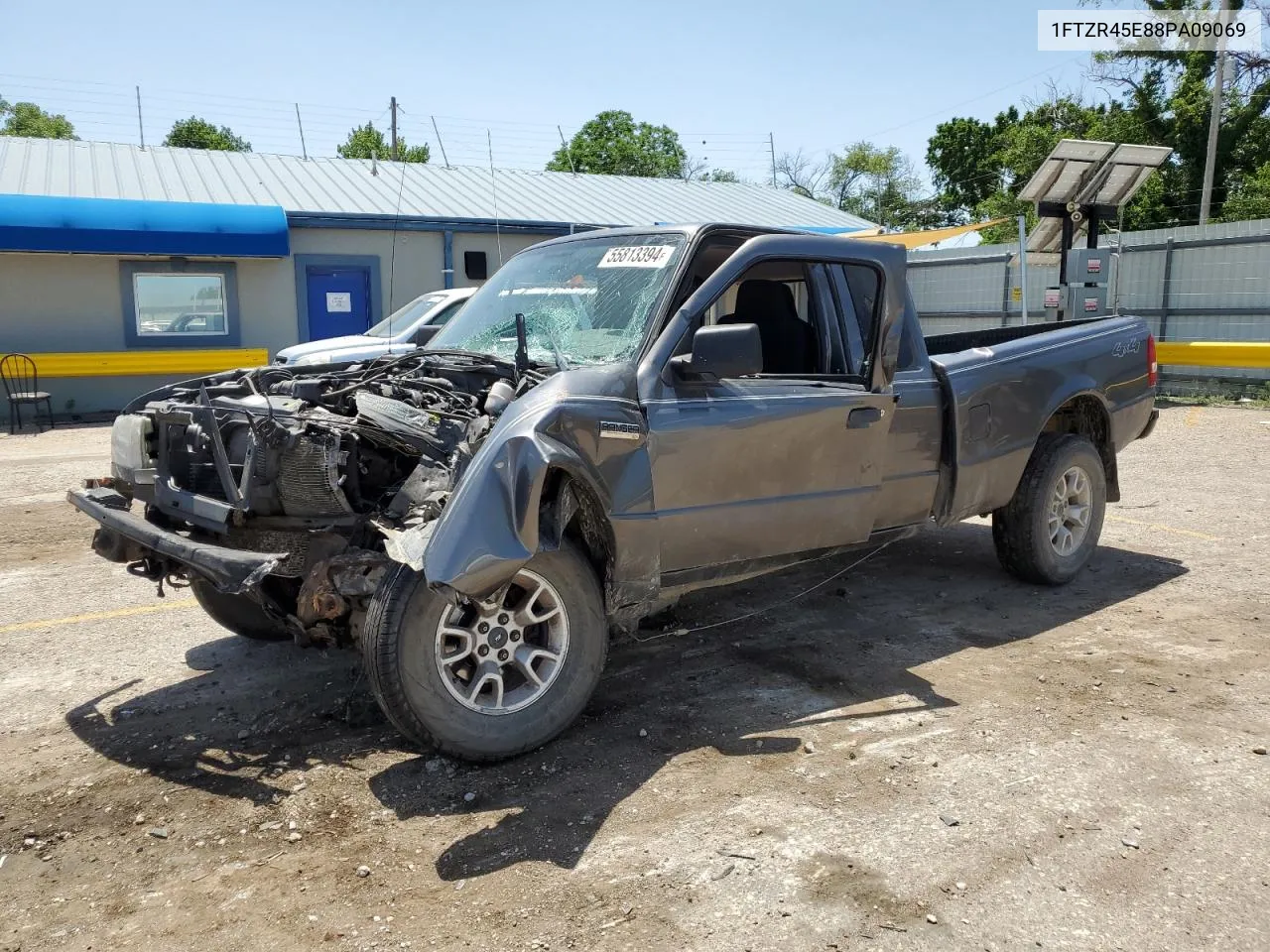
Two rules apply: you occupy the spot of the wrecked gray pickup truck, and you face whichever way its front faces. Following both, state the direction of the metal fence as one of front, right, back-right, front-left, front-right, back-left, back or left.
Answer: back

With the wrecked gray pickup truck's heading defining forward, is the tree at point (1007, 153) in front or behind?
behind

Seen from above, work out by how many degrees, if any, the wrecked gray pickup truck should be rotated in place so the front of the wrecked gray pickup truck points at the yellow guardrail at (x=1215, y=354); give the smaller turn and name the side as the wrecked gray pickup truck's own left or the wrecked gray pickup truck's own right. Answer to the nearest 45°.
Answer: approximately 180°

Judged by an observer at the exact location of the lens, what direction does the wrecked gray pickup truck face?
facing the viewer and to the left of the viewer

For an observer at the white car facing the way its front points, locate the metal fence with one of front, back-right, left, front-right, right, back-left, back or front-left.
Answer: back-left

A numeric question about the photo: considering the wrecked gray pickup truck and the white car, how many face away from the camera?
0

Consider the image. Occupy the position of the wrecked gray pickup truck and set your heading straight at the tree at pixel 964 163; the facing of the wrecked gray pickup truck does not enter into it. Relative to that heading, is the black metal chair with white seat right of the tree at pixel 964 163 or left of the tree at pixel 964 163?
left

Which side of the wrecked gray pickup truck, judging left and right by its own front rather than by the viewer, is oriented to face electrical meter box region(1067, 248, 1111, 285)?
back
